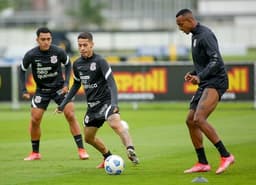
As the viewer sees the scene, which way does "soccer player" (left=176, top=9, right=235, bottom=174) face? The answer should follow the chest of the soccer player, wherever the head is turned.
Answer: to the viewer's left

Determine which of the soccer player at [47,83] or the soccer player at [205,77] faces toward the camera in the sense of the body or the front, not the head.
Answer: the soccer player at [47,83]

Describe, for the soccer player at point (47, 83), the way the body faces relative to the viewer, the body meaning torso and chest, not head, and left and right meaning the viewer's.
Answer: facing the viewer

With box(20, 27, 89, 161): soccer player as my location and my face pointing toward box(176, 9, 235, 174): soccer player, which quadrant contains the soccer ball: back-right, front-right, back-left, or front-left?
front-right

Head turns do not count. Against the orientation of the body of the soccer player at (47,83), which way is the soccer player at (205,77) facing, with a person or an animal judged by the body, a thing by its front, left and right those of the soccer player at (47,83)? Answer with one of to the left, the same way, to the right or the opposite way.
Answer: to the right

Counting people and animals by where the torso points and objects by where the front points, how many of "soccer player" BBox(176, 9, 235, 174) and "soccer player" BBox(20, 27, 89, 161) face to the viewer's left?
1

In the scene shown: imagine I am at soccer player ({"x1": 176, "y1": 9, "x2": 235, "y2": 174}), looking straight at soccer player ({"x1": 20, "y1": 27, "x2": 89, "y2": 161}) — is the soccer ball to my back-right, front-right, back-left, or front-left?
front-left

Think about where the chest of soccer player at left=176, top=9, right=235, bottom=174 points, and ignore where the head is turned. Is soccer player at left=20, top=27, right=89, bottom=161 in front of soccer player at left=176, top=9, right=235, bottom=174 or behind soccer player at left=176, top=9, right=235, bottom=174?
in front
